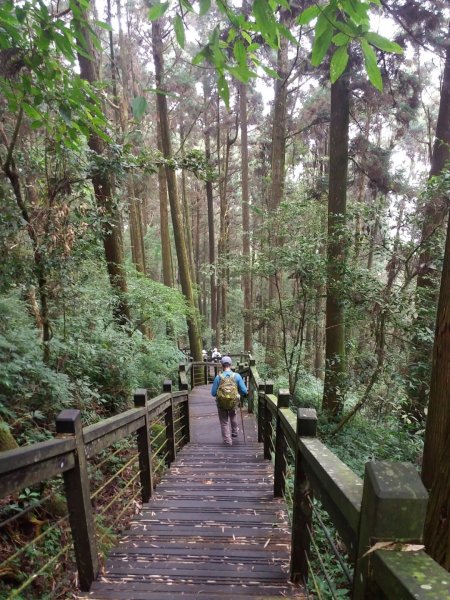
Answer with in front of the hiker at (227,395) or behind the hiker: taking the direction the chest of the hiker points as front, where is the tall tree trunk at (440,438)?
behind

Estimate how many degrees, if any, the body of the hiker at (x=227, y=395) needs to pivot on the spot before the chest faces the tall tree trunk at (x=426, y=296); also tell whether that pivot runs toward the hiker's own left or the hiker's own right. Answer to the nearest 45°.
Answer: approximately 90° to the hiker's own right

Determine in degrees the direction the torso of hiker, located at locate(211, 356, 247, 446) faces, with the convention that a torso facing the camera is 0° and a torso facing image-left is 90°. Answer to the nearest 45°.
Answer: approximately 180°

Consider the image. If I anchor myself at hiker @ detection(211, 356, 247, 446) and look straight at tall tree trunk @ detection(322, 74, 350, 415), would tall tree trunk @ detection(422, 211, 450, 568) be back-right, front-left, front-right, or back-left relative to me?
back-right

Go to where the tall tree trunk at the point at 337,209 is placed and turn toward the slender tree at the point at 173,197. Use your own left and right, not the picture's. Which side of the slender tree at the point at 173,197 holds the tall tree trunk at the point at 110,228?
left

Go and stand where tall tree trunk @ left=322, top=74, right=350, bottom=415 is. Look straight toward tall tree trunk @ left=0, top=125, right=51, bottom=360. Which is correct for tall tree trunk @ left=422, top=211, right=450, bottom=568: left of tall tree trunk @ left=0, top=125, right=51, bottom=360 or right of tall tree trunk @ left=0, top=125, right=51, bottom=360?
left

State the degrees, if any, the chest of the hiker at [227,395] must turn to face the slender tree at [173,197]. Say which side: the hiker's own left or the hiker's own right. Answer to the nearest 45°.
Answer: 0° — they already face it

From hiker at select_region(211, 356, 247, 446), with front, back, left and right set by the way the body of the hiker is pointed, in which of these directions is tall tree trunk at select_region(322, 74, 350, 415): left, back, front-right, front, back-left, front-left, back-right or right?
front-right
